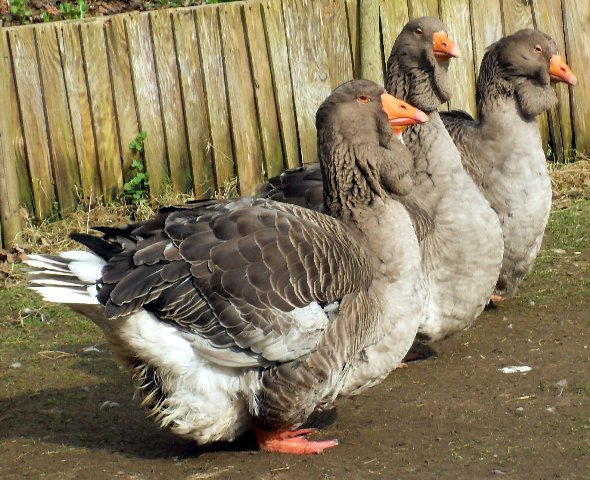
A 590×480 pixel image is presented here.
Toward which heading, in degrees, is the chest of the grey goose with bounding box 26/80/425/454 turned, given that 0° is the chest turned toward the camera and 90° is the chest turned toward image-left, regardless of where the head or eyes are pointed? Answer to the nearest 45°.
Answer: approximately 270°

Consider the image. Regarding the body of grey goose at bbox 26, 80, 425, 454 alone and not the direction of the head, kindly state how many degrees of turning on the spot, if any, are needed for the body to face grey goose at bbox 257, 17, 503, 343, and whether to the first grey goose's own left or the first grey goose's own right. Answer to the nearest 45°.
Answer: approximately 45° to the first grey goose's own left

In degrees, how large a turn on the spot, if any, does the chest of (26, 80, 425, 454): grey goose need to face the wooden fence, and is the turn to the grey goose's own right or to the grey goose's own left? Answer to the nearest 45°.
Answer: approximately 90° to the grey goose's own left
